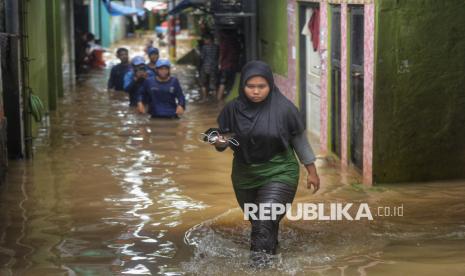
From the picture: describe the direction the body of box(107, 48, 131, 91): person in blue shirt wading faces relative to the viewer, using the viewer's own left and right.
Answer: facing the viewer and to the right of the viewer

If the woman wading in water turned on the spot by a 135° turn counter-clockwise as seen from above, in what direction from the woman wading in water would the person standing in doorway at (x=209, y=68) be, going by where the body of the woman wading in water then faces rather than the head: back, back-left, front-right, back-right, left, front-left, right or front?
front-left

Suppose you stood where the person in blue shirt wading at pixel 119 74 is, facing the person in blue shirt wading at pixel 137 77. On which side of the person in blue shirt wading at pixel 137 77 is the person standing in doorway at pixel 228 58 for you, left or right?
left

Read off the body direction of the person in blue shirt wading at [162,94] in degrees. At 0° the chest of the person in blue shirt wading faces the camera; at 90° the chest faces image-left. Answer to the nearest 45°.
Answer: approximately 0°

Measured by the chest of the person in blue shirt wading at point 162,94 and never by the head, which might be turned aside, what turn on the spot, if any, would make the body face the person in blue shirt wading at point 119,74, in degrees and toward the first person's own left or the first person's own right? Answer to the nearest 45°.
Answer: approximately 180°

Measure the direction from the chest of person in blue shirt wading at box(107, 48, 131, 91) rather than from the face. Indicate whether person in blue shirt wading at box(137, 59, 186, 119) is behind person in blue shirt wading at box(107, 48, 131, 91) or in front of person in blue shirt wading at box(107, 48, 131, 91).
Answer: in front

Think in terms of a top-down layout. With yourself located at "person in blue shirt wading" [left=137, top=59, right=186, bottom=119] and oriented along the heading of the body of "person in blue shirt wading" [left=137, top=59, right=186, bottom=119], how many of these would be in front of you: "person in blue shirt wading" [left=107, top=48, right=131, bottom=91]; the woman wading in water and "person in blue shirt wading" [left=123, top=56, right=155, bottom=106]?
1

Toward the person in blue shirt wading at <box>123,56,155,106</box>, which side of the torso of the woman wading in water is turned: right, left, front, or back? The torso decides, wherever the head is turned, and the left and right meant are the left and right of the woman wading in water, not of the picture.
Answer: back

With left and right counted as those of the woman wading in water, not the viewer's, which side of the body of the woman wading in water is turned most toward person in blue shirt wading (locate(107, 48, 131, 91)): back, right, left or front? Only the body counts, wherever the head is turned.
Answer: back

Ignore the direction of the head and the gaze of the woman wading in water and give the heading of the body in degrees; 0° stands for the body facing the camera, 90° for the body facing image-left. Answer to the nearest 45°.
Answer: approximately 0°

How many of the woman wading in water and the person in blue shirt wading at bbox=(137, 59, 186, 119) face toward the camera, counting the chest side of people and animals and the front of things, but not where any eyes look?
2
